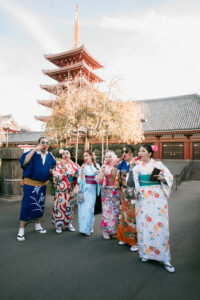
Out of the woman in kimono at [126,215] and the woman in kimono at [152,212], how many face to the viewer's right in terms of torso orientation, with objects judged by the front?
0

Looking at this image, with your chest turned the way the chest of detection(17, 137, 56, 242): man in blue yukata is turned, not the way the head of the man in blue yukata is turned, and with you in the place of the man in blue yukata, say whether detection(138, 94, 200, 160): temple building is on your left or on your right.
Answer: on your left

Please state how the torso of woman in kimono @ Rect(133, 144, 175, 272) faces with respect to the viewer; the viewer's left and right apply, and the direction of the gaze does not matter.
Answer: facing the viewer and to the left of the viewer

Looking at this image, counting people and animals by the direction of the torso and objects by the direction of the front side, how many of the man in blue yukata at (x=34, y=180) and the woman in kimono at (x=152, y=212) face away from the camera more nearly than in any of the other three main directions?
0

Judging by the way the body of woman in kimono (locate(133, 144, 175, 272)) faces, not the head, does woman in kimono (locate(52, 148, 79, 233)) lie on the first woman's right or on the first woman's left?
on the first woman's right

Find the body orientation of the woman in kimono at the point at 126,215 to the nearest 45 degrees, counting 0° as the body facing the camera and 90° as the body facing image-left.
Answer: approximately 45°

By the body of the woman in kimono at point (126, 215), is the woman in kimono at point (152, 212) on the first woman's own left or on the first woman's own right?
on the first woman's own left

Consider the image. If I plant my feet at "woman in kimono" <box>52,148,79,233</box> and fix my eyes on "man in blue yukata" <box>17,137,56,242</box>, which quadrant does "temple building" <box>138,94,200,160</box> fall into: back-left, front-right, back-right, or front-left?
back-right

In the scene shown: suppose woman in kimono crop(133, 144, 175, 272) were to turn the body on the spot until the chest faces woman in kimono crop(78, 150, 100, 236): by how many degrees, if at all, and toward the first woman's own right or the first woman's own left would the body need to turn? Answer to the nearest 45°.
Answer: approximately 90° to the first woman's own right

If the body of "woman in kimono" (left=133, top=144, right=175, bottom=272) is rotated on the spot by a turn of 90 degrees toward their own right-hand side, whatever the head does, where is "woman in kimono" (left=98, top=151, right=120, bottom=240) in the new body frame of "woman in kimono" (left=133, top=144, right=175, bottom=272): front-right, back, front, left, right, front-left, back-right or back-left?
front
